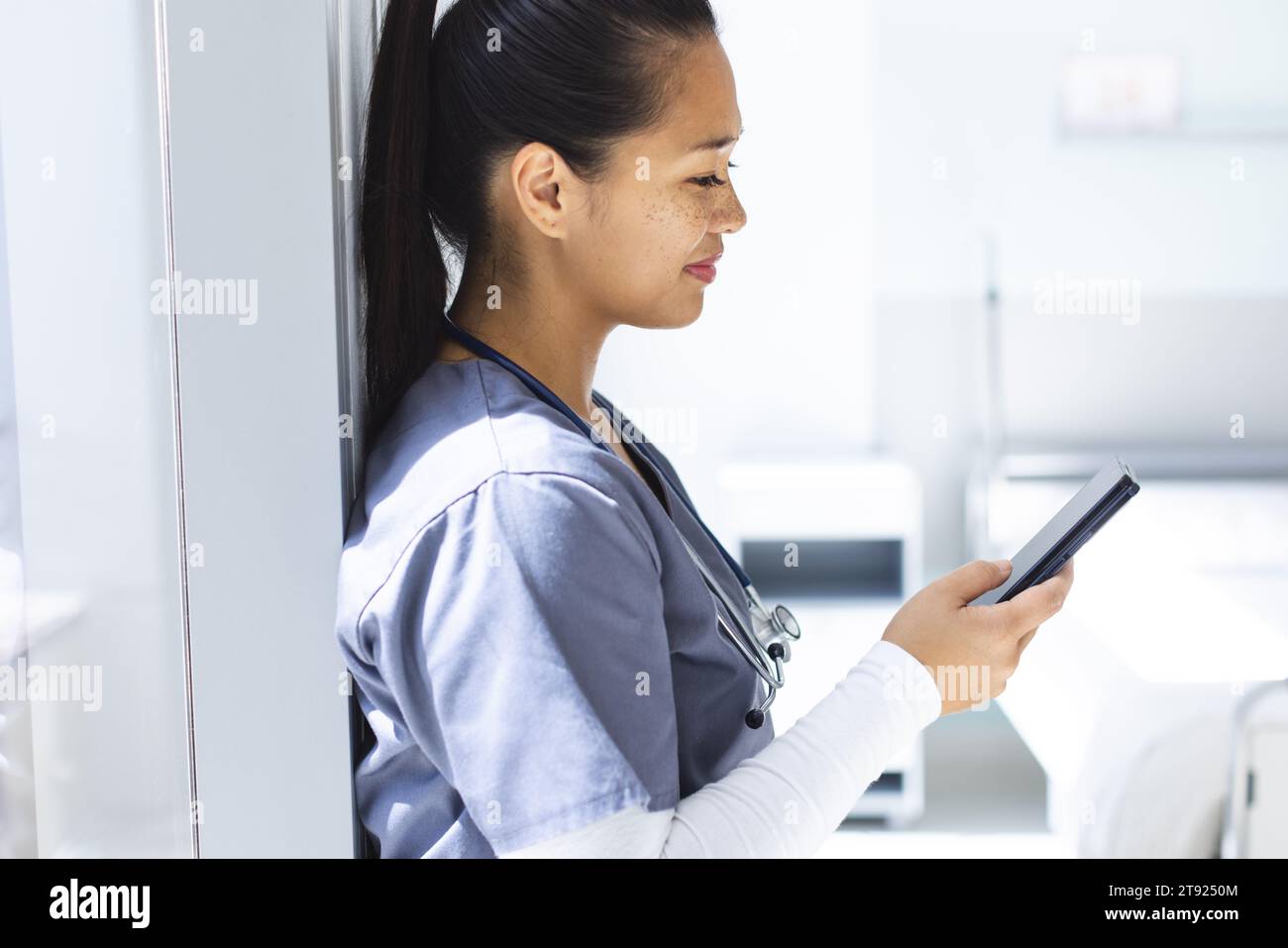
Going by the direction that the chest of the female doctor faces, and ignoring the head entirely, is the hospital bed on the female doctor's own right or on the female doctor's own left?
on the female doctor's own left

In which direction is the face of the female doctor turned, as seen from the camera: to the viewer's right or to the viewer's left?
to the viewer's right

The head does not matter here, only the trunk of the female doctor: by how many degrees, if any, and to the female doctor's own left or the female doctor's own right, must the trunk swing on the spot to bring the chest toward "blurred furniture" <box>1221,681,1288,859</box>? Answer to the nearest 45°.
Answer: approximately 45° to the female doctor's own left

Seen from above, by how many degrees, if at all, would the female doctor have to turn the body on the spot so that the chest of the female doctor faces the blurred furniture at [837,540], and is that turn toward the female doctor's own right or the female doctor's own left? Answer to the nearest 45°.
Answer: approximately 90° to the female doctor's own left

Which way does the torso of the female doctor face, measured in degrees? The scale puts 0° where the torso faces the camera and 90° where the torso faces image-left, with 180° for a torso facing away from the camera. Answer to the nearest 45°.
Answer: approximately 270°
